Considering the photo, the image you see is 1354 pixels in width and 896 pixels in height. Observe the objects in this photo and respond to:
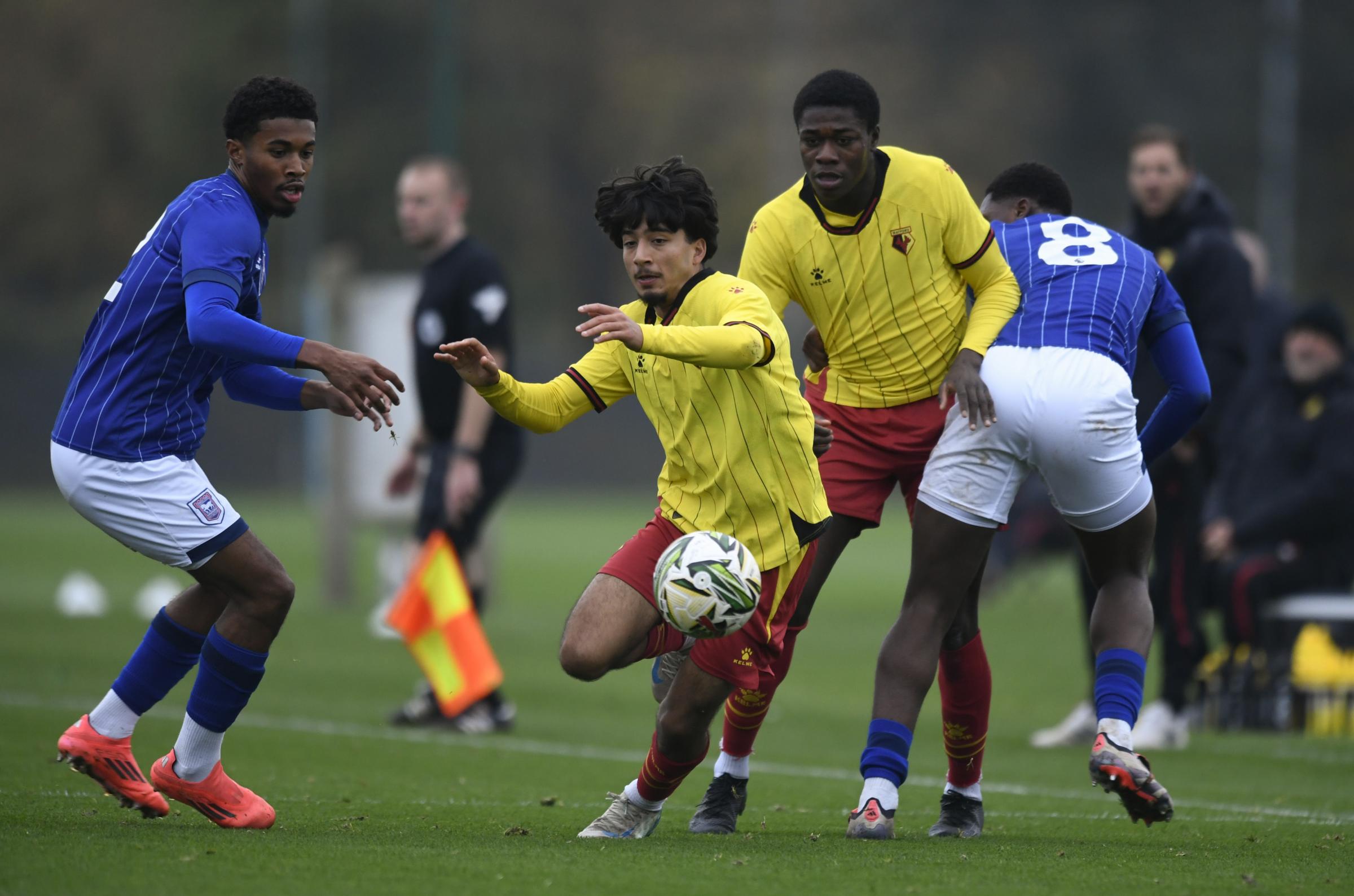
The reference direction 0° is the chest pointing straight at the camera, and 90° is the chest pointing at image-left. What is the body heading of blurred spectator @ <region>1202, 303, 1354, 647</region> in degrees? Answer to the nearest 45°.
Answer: approximately 45°

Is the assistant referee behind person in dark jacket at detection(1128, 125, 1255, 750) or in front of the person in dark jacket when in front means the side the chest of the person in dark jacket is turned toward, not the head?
in front

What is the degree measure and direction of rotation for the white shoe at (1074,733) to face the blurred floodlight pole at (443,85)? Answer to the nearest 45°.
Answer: approximately 45° to its right

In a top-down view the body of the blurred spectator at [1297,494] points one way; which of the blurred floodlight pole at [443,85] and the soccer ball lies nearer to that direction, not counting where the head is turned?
the soccer ball

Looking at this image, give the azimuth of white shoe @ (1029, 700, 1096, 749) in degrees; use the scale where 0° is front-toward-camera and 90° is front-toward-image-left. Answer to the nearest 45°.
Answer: approximately 90°
